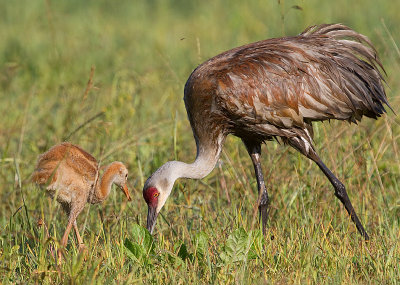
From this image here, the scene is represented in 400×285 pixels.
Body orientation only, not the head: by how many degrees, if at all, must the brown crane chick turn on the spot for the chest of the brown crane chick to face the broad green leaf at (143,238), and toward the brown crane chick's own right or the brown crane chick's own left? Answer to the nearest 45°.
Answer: approximately 45° to the brown crane chick's own right

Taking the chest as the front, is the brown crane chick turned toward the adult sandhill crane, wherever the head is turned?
yes

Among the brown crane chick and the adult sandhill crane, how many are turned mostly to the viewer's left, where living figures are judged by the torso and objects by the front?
1

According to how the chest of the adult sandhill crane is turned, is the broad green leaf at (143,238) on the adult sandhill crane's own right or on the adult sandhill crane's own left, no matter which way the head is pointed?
on the adult sandhill crane's own left

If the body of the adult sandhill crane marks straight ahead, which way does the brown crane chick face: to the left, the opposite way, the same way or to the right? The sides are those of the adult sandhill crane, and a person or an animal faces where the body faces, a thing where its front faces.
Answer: the opposite way

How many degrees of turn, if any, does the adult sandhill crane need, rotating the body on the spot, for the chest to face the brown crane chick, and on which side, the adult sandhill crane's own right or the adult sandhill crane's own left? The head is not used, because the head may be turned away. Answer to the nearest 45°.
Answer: approximately 45° to the adult sandhill crane's own left

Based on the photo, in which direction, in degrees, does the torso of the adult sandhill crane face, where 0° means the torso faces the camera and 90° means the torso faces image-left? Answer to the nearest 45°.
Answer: approximately 90°

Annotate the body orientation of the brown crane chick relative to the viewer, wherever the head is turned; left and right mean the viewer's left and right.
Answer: facing to the right of the viewer
